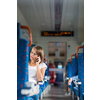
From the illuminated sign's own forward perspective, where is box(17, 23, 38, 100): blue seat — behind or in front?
in front

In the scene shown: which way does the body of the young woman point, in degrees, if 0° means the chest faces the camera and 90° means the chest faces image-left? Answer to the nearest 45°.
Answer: approximately 45°

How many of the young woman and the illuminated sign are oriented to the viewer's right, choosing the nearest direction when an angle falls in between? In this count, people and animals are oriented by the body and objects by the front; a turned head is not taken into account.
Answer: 0

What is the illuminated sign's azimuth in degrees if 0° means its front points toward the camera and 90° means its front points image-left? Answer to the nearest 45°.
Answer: approximately 0°
